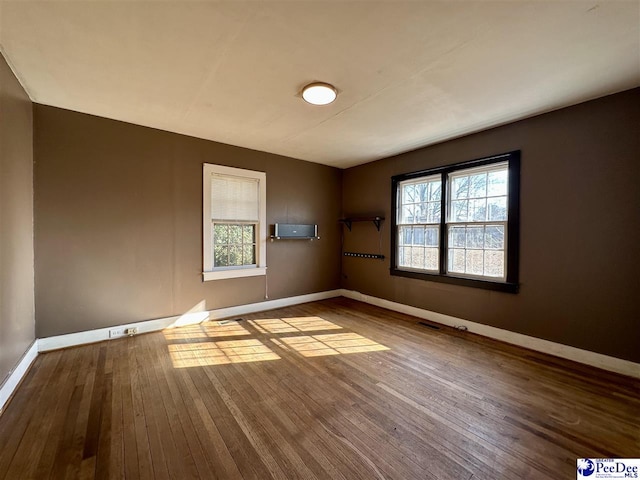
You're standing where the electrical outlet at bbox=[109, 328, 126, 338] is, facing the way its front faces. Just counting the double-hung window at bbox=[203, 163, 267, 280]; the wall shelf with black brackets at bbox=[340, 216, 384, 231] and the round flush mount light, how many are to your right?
0

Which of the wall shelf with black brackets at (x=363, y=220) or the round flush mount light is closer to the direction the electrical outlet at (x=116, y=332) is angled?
the round flush mount light

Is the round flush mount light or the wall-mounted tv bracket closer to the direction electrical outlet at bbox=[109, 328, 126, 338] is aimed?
the round flush mount light

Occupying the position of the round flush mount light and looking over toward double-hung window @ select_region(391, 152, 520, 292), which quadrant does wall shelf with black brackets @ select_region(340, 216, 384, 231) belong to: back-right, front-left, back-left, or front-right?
front-left

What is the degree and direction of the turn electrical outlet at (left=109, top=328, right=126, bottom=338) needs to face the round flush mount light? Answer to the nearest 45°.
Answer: approximately 45° to its left

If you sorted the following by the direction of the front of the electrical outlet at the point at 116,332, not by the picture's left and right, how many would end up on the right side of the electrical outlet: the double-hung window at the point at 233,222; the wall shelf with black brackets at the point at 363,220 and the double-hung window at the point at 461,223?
0

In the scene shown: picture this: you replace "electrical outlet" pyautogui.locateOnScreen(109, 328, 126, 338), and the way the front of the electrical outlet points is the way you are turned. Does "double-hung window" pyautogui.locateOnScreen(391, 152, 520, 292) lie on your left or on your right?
on your left

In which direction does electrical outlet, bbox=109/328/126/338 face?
toward the camera

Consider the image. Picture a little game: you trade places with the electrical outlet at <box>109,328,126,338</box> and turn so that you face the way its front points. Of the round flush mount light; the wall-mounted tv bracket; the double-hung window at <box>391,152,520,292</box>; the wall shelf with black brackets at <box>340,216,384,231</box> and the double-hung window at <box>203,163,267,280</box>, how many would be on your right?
0

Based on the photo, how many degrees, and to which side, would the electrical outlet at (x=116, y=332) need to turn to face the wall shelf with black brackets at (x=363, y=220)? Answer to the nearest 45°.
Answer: approximately 90° to its left

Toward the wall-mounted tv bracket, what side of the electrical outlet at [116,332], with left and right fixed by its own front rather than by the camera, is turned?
left

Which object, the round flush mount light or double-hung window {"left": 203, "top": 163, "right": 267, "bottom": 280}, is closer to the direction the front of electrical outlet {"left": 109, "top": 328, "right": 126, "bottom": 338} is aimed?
the round flush mount light

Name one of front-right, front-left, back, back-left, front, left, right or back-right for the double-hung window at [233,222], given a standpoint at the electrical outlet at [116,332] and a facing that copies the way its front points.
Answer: left

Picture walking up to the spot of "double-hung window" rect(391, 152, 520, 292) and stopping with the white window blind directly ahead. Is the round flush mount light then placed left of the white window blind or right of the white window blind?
left
